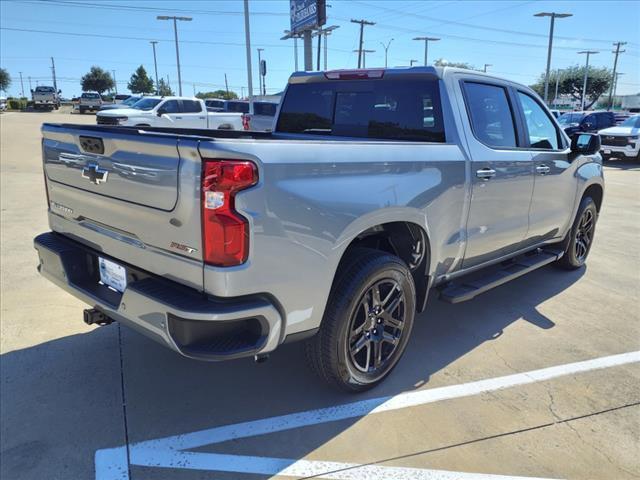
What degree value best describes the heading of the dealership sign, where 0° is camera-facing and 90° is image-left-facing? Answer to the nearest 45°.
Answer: approximately 45°

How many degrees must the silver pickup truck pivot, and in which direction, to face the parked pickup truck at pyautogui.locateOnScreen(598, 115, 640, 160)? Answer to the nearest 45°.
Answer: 0° — it already faces it

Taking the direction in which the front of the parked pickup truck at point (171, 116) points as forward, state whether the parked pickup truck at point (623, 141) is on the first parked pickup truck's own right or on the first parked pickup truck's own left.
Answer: on the first parked pickup truck's own left

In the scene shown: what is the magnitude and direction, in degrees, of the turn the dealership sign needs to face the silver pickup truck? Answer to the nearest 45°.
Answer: approximately 45° to its left

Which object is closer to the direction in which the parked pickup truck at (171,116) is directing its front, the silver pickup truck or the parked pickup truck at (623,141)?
the silver pickup truck

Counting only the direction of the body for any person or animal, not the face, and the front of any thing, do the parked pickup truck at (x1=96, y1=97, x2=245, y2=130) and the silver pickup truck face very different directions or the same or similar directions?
very different directions

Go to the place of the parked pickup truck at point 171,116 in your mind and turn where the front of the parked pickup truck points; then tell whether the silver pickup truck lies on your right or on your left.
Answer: on your left

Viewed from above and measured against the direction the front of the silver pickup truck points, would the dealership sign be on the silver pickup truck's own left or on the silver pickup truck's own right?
on the silver pickup truck's own left

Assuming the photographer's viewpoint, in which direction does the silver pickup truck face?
facing away from the viewer and to the right of the viewer

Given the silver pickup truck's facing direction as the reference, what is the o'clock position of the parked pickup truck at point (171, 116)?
The parked pickup truck is roughly at 10 o'clock from the silver pickup truck.

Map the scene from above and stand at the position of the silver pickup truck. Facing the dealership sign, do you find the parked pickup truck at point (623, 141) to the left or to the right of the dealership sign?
right
